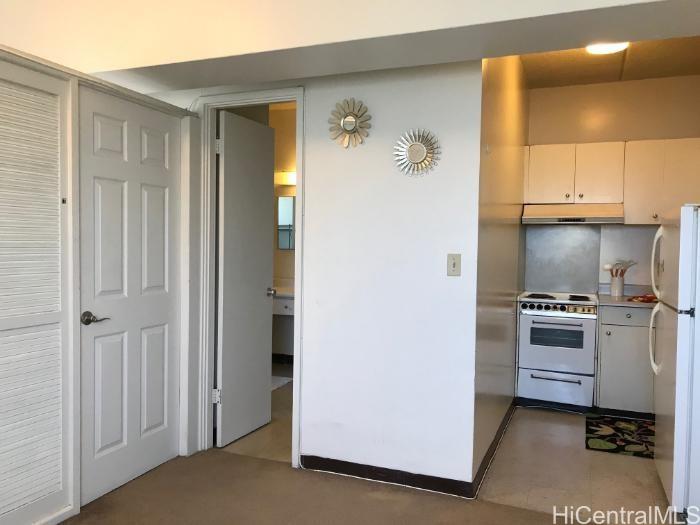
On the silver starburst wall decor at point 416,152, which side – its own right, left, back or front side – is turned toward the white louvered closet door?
right

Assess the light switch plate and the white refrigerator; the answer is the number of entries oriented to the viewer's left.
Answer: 1

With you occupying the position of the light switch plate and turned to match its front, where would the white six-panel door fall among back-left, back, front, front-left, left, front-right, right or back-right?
right

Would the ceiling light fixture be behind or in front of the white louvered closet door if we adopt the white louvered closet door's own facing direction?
in front

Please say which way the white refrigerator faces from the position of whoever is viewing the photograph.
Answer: facing to the left of the viewer

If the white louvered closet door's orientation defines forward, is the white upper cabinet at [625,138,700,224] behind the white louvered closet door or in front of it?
in front

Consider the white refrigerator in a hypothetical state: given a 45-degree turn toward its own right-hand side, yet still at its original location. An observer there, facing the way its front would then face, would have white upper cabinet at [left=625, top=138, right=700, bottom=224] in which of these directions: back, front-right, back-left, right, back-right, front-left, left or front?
front-right

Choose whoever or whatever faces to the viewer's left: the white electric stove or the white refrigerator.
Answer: the white refrigerator

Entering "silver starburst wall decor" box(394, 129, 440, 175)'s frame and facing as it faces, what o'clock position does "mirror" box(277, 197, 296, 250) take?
The mirror is roughly at 5 o'clock from the silver starburst wall decor.

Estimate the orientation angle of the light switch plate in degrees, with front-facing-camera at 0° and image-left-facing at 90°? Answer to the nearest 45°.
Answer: approximately 0°

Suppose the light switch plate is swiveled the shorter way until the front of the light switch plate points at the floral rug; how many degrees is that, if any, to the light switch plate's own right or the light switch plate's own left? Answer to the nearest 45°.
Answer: approximately 135° to the light switch plate's own left

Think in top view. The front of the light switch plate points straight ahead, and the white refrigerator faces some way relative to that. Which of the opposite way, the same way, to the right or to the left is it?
to the right

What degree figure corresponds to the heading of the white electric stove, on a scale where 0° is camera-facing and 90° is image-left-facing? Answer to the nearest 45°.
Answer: approximately 0°
